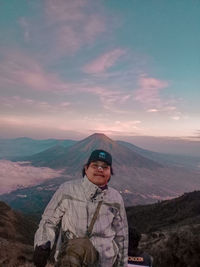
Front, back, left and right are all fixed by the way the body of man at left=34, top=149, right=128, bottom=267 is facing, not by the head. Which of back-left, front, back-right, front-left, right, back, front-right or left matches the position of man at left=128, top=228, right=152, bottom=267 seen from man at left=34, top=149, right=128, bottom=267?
back-left

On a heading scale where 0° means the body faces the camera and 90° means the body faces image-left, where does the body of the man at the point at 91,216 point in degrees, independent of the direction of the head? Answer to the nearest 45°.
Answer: approximately 0°
